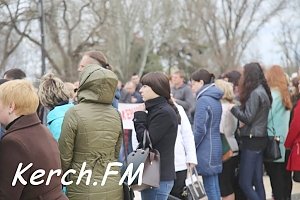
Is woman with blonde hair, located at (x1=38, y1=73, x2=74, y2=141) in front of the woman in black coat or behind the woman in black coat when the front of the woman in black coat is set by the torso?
in front

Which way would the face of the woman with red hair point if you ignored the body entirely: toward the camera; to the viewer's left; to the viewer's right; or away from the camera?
away from the camera

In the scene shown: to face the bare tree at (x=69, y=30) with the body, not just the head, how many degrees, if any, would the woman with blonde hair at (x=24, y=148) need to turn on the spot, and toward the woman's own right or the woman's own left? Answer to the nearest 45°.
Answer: approximately 45° to the woman's own right

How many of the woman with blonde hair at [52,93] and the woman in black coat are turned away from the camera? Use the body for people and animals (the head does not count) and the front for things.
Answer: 1

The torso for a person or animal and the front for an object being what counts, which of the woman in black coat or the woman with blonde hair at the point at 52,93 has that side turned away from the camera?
the woman with blonde hair

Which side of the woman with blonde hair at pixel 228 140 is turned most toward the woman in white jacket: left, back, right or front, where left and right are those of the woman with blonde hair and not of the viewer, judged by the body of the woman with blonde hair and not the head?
left

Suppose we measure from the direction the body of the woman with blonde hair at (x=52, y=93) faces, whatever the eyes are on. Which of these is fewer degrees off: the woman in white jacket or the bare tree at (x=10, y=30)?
the bare tree

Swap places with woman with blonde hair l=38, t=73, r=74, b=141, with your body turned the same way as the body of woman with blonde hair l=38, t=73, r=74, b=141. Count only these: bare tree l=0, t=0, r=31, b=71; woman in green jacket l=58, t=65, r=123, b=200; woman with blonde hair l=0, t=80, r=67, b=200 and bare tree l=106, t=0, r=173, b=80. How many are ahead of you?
2

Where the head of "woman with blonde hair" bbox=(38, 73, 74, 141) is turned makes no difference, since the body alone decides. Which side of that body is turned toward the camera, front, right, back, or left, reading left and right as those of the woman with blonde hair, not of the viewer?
back
